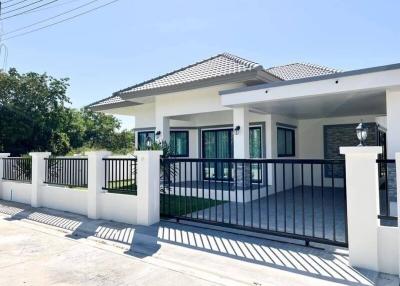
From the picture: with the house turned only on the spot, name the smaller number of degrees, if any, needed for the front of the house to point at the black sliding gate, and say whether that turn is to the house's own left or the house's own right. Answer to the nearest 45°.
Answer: approximately 45° to the house's own left

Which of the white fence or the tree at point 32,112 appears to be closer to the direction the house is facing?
the white fence

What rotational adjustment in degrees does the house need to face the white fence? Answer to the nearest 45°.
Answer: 0° — it already faces it

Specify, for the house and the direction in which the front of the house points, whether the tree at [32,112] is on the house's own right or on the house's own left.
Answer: on the house's own right

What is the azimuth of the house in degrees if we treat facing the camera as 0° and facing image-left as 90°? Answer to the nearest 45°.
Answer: approximately 45°
